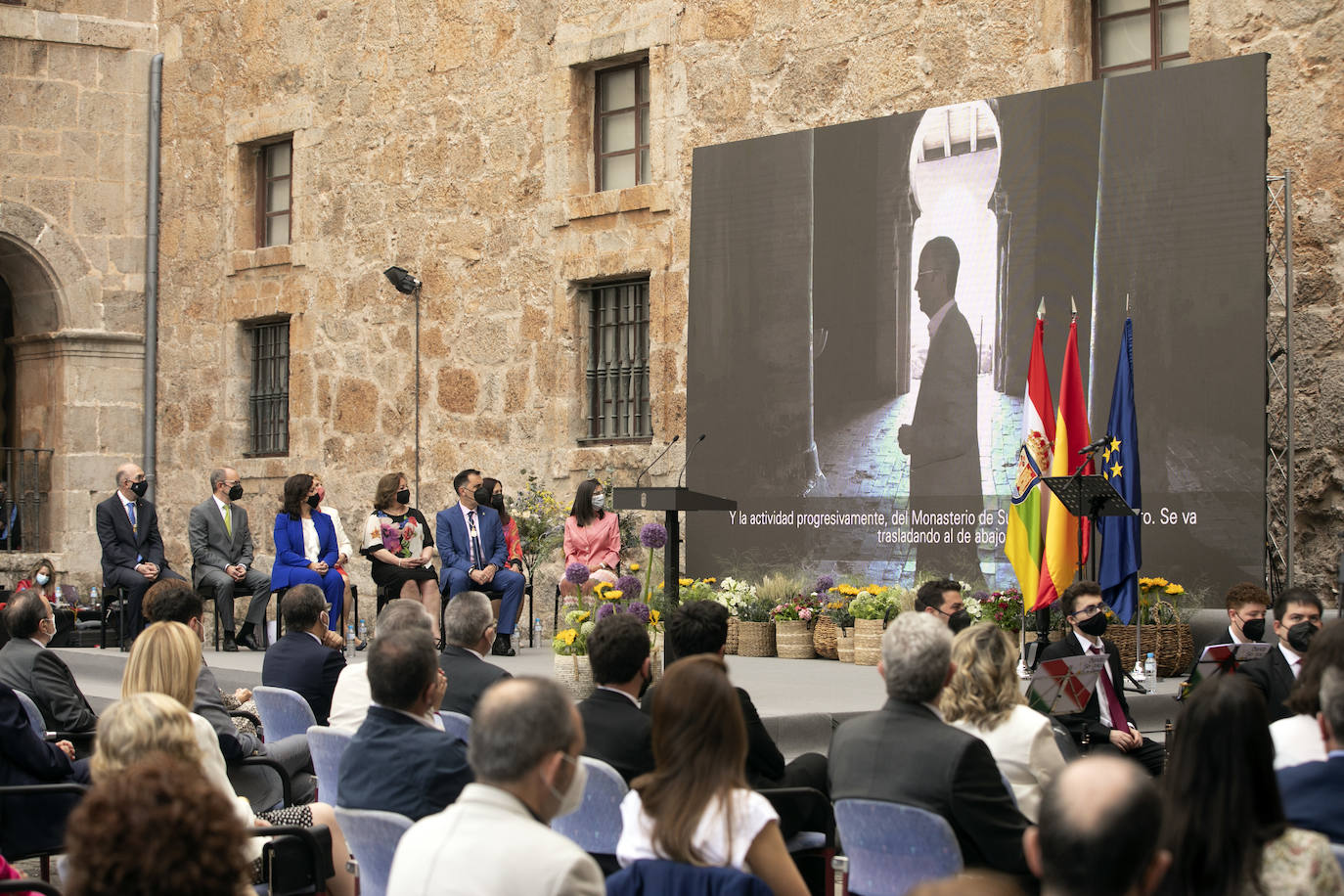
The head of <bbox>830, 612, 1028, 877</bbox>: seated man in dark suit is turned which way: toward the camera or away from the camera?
away from the camera

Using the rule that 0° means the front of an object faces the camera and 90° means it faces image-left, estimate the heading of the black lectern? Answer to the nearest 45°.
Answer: approximately 45°

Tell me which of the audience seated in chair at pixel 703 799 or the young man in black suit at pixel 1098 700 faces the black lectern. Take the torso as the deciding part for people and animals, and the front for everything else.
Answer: the audience seated in chair

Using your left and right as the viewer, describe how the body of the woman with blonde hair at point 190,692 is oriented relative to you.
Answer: facing away from the viewer and to the right of the viewer

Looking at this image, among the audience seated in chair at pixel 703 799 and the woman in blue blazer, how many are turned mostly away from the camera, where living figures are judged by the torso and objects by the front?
1

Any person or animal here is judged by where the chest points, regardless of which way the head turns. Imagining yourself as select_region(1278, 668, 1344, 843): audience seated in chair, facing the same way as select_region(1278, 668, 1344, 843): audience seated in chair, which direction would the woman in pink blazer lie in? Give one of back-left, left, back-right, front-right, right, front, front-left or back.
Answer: front-left

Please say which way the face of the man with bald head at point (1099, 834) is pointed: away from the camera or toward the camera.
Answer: away from the camera

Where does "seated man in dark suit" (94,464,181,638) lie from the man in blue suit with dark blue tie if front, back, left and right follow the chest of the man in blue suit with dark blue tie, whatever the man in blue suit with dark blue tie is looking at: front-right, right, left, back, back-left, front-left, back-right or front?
back-right

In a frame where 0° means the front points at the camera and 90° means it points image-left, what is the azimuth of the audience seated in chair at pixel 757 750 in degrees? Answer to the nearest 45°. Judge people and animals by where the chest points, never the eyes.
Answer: approximately 225°

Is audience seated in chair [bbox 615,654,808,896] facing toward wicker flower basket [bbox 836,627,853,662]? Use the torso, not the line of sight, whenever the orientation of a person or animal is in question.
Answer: yes

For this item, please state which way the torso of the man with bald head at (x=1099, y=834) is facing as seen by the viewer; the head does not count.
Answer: away from the camera

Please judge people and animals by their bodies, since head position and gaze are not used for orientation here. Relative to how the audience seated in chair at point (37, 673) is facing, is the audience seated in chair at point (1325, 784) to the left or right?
on their right

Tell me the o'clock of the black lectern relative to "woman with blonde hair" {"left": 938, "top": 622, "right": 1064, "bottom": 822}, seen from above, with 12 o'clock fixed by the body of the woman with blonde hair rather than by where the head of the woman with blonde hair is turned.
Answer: The black lectern is roughly at 11 o'clock from the woman with blonde hair.

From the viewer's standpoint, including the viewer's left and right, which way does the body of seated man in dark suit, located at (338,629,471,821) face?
facing away from the viewer and to the right of the viewer

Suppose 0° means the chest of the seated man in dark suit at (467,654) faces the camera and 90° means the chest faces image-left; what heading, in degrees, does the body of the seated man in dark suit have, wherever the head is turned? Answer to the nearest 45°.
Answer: approximately 225°
